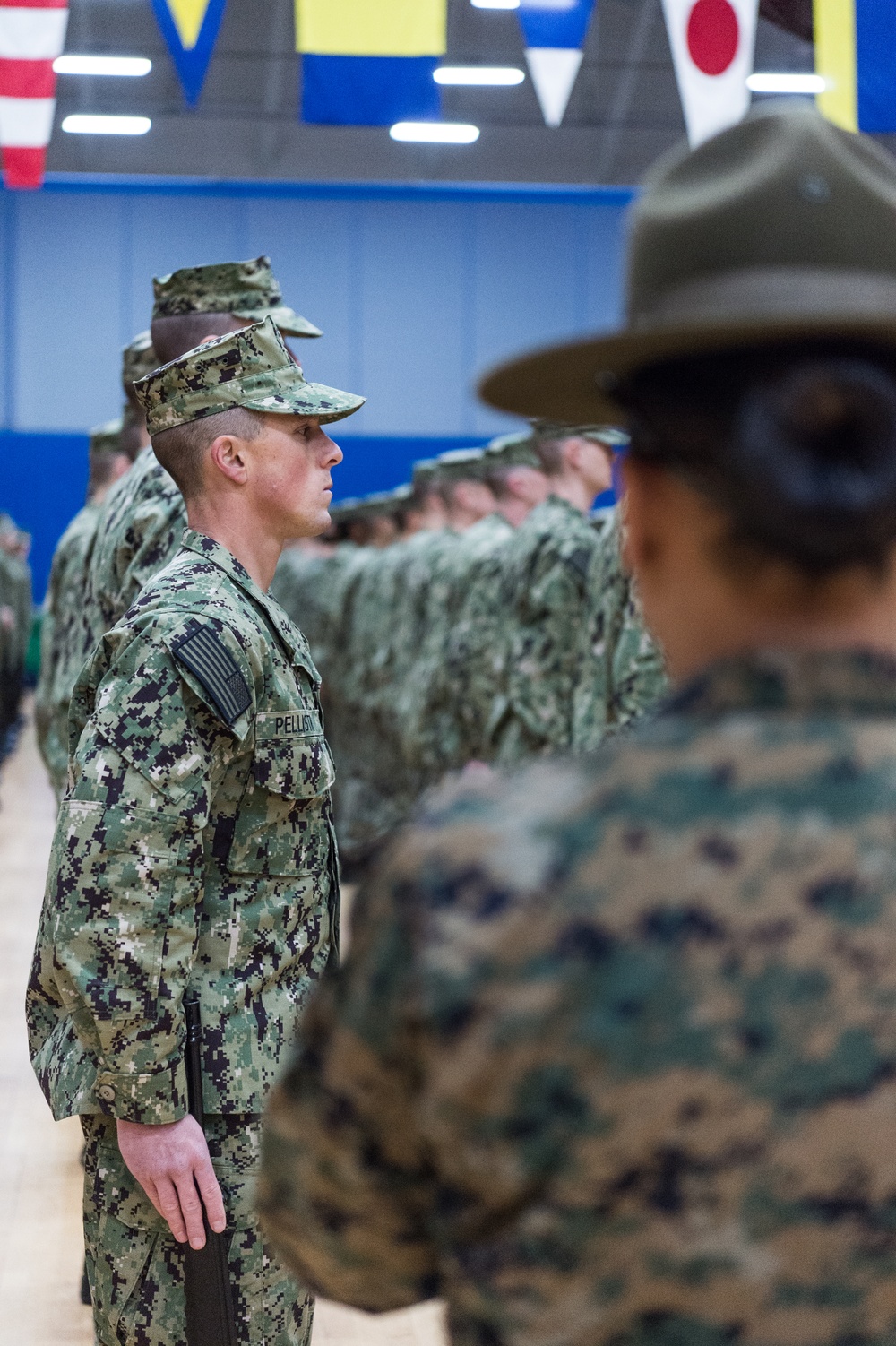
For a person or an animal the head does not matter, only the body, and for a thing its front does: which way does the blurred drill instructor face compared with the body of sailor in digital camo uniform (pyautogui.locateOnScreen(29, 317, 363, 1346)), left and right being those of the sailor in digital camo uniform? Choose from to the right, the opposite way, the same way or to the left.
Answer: to the left

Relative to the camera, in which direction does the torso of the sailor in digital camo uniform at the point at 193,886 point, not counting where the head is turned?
to the viewer's right

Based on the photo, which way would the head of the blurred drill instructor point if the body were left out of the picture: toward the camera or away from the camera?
away from the camera

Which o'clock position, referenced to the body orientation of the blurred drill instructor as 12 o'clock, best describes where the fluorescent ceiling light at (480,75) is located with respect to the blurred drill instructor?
The fluorescent ceiling light is roughly at 12 o'clock from the blurred drill instructor.

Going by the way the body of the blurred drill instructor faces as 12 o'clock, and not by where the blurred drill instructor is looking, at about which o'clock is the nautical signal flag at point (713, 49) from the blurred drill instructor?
The nautical signal flag is roughly at 12 o'clock from the blurred drill instructor.

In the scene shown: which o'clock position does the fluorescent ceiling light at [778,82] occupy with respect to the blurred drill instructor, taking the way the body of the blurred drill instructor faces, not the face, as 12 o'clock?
The fluorescent ceiling light is roughly at 12 o'clock from the blurred drill instructor.

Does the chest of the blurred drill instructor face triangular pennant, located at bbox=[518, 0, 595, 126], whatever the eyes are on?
yes

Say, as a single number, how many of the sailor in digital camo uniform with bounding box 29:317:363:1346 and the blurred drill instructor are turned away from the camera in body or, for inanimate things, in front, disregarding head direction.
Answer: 1

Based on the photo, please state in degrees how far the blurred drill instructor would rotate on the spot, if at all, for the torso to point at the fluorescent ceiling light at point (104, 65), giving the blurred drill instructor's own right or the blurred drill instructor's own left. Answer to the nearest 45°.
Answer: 0° — they already face it

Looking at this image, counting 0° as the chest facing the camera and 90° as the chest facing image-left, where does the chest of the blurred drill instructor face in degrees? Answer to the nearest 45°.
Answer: approximately 180°
